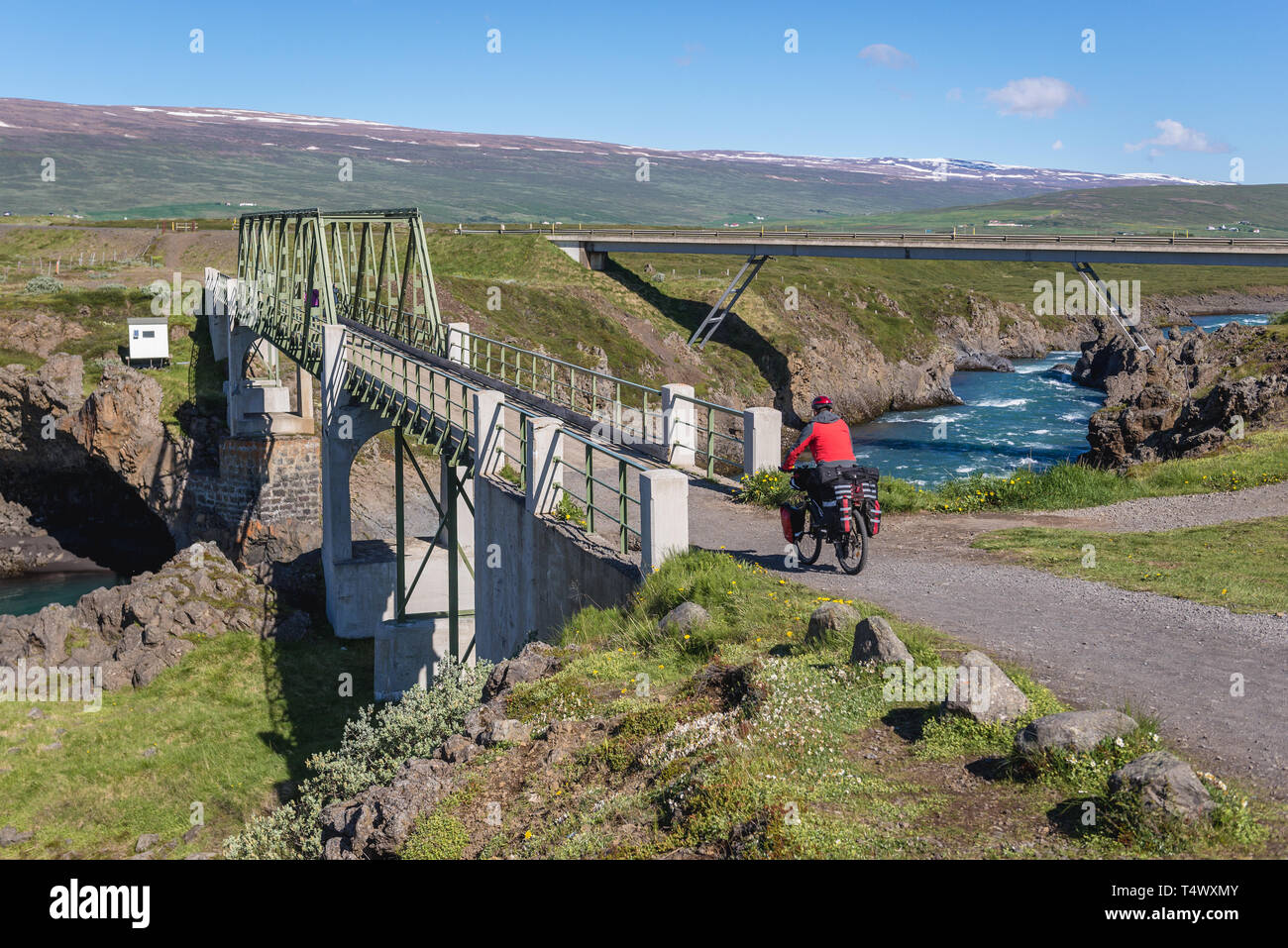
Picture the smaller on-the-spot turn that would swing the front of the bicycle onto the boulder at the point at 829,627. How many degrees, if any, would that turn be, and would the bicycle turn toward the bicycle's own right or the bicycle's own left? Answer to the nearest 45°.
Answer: approximately 135° to the bicycle's own left

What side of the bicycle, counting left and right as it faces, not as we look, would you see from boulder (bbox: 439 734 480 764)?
left

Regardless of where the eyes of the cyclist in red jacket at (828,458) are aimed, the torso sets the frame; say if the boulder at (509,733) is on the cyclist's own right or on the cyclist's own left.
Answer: on the cyclist's own left

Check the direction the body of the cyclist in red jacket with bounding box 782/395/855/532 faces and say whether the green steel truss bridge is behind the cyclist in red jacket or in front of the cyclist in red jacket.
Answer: in front

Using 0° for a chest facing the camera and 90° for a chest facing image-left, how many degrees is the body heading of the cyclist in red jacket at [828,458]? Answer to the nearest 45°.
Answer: approximately 135°

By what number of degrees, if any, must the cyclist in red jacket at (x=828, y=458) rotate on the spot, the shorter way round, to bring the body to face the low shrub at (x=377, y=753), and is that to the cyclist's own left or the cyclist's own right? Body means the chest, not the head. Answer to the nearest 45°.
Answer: approximately 45° to the cyclist's own left

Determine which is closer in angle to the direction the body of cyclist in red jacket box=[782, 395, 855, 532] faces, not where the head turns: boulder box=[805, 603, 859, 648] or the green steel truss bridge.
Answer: the green steel truss bridge

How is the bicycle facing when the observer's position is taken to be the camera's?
facing away from the viewer and to the left of the viewer
